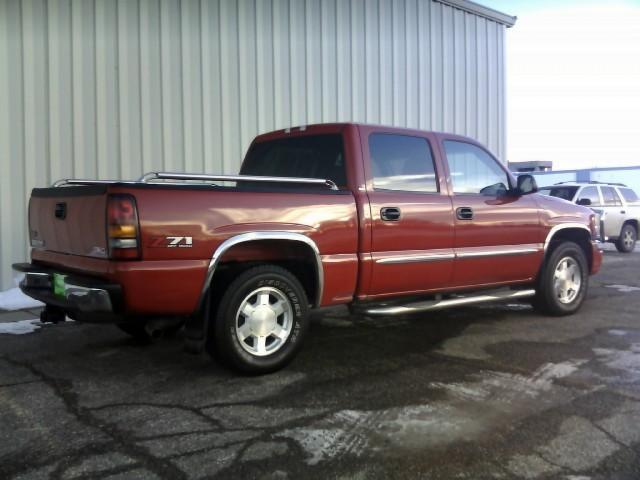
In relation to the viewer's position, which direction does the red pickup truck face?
facing away from the viewer and to the right of the viewer

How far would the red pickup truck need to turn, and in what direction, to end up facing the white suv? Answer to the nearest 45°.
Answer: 0° — it already faces it

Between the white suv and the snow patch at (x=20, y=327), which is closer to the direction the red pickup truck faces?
the white suv
